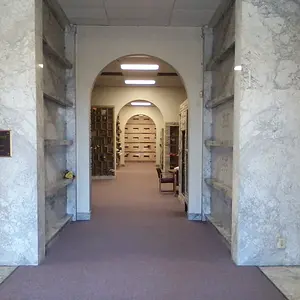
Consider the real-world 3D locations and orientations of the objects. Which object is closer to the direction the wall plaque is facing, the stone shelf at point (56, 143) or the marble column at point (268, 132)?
the marble column

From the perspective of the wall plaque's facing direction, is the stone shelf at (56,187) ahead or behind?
behind

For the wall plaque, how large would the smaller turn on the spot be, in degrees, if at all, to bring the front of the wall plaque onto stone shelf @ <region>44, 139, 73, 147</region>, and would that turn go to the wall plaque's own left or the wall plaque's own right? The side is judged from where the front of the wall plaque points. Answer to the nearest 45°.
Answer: approximately 135° to the wall plaque's own left

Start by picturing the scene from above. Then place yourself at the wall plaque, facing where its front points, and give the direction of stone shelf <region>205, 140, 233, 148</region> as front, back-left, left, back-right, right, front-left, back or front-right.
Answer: left

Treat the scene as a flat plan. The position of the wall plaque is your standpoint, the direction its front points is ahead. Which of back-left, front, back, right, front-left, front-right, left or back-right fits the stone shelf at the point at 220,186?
left

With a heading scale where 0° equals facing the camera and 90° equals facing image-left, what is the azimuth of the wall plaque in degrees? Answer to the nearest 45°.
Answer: approximately 0°

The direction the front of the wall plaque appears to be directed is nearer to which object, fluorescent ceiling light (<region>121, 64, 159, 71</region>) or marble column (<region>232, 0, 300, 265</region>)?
the marble column

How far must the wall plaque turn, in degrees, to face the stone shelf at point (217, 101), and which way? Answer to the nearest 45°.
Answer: approximately 90° to its left

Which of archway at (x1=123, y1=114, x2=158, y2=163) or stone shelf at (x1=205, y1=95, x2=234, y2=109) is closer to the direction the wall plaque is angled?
the stone shelf

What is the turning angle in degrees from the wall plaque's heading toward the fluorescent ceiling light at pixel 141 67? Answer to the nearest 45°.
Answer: approximately 135° to its left

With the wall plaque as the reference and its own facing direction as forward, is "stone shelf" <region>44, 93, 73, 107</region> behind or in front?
behind

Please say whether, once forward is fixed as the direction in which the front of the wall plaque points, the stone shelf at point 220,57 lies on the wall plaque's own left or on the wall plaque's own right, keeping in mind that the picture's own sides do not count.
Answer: on the wall plaque's own left
